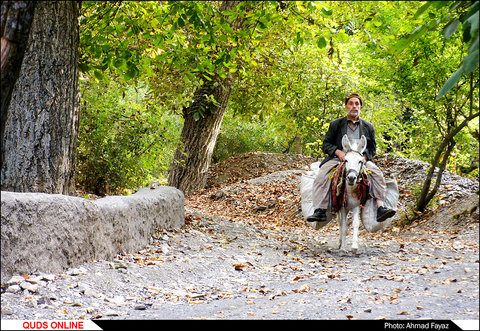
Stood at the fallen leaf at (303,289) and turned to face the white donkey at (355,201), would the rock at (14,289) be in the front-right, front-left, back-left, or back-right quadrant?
back-left

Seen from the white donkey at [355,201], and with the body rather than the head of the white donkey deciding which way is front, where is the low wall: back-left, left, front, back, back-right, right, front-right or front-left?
front-right

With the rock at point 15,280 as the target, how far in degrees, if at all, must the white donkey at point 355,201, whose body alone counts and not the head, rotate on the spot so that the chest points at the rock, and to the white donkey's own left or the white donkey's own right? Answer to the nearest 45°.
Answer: approximately 45° to the white donkey's own right

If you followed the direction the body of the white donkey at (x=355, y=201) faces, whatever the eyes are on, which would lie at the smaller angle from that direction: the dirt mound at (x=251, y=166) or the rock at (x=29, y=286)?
the rock

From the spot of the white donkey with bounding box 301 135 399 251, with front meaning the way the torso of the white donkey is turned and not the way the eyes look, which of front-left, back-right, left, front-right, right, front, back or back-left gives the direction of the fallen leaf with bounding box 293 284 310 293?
front

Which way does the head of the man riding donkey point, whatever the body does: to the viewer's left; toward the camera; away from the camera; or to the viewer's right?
toward the camera

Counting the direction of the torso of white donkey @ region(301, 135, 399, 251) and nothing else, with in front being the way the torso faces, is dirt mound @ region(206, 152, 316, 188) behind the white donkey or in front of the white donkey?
behind

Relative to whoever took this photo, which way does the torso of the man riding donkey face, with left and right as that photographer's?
facing the viewer

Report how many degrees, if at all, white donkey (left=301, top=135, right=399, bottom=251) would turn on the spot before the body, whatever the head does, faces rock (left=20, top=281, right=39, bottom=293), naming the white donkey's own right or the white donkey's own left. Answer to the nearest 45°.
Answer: approximately 45° to the white donkey's own right

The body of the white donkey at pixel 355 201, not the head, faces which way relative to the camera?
toward the camera

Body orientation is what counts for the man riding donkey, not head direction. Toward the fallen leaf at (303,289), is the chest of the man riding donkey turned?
yes

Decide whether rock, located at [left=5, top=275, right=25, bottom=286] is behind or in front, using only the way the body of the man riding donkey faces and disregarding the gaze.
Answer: in front
